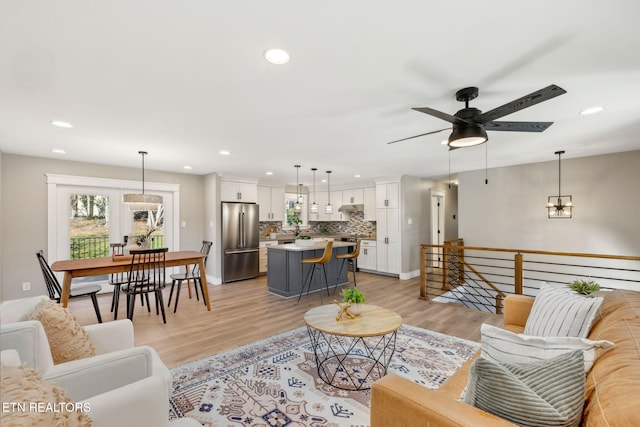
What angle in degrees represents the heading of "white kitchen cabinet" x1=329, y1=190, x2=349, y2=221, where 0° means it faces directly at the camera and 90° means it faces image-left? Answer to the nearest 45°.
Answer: approximately 45°

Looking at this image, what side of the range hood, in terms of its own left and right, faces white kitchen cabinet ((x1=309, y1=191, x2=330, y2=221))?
right

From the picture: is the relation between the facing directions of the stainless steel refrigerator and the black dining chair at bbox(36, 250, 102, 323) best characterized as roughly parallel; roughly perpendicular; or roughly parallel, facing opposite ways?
roughly perpendicular

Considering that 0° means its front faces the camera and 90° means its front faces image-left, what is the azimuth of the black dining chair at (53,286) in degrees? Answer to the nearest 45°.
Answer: approximately 270°

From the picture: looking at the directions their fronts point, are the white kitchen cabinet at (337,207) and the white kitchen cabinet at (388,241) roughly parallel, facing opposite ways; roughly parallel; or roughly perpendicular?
roughly parallel

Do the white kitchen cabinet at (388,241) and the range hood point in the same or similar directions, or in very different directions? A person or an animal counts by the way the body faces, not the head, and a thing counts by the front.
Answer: same or similar directions

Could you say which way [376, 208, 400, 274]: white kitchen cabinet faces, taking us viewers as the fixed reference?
facing the viewer and to the left of the viewer

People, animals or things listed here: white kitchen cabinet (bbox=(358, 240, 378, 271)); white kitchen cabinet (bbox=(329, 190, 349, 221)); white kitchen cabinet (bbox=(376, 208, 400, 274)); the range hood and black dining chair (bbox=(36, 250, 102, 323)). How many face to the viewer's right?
1

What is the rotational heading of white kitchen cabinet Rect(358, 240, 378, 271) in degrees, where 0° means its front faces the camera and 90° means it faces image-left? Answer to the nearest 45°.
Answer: approximately 45°

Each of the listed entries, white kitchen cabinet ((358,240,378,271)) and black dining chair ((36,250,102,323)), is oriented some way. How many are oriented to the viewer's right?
1

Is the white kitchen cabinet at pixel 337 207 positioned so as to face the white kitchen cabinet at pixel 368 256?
no

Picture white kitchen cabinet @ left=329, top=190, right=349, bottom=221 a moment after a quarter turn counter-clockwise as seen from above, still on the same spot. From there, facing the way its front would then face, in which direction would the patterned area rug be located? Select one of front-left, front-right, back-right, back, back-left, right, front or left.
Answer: front-right

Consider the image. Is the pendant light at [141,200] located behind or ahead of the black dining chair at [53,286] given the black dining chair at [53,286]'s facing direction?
ahead

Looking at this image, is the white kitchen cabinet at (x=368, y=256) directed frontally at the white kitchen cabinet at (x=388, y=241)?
no

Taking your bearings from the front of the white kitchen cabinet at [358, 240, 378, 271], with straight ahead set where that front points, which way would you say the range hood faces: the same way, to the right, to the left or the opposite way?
the same way

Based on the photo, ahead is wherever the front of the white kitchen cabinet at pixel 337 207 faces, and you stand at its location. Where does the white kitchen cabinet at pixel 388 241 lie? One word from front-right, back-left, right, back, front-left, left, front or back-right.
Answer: left

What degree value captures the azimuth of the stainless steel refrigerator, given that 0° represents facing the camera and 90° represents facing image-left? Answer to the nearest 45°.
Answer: approximately 315°
